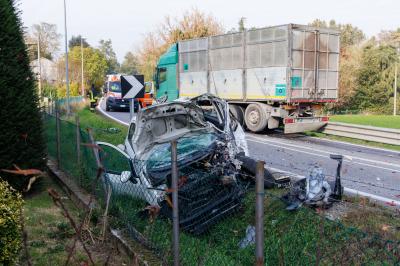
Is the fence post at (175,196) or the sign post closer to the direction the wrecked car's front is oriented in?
the fence post

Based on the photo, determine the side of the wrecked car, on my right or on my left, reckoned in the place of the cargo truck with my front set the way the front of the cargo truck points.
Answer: on my left

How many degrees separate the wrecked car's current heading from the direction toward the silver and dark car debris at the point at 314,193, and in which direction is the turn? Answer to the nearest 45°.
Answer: approximately 45° to its left

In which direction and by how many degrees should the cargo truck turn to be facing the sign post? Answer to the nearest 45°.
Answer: approximately 90° to its left

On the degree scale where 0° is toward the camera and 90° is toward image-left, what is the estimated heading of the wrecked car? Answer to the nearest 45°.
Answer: approximately 315°

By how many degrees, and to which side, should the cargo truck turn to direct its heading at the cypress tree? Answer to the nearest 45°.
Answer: approximately 90° to its left

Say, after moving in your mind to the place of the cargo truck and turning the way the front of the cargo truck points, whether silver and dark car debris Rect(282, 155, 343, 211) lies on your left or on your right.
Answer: on your left

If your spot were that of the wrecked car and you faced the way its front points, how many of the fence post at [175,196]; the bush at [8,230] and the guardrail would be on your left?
1

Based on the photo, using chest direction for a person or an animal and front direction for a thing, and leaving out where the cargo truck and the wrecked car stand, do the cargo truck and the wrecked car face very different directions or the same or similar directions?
very different directions

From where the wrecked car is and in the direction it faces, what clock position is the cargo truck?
The cargo truck is roughly at 8 o'clock from the wrecked car.

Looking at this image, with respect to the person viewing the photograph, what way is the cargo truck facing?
facing away from the viewer and to the left of the viewer
